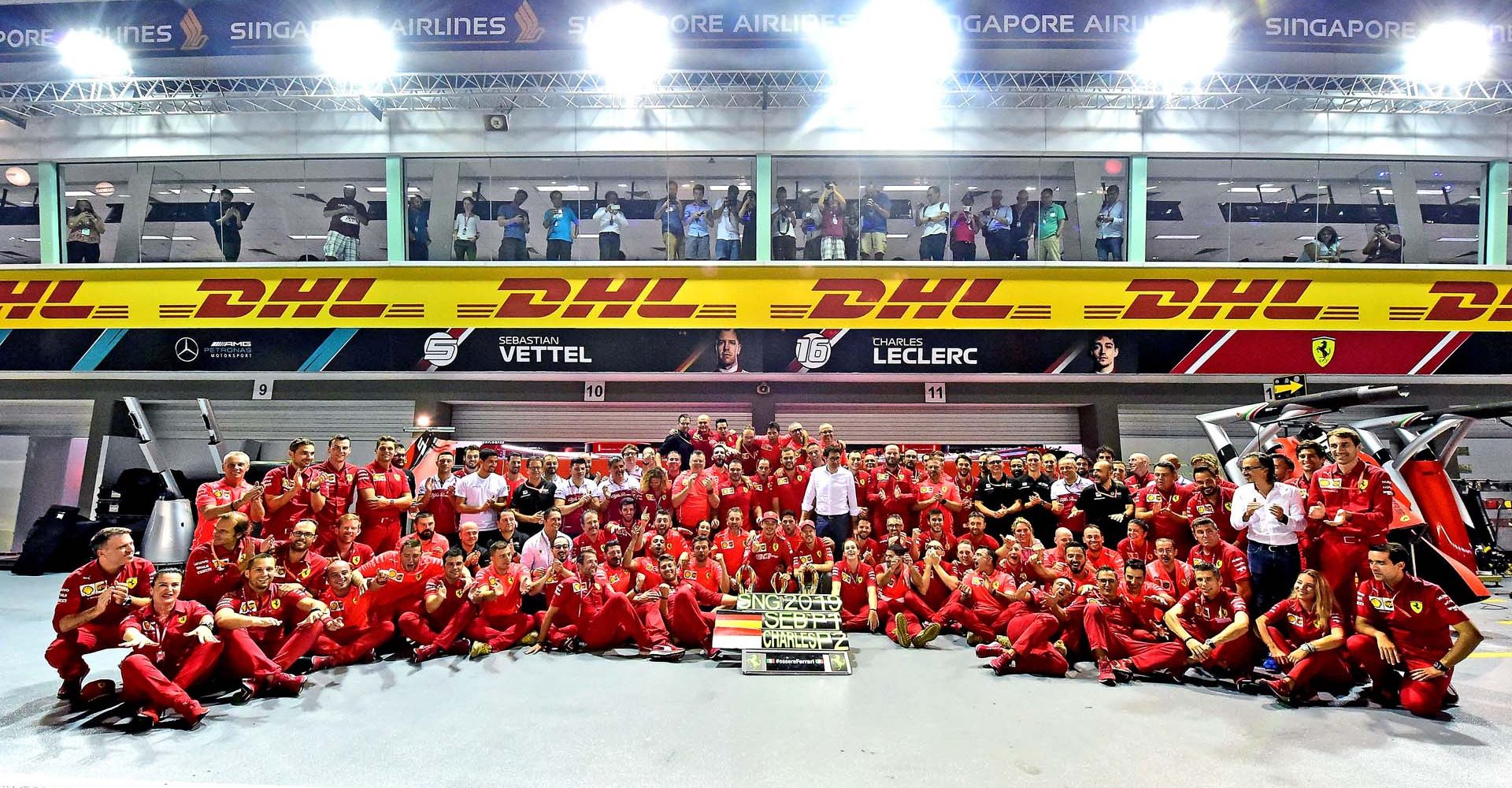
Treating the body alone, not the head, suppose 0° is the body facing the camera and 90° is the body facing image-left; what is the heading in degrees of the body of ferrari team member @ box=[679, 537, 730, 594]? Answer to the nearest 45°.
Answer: approximately 0°

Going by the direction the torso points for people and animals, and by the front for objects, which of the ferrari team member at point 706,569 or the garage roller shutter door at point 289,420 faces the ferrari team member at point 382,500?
the garage roller shutter door

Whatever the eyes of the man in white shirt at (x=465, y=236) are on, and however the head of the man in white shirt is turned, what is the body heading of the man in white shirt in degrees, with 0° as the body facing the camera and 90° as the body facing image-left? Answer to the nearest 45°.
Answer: approximately 0°

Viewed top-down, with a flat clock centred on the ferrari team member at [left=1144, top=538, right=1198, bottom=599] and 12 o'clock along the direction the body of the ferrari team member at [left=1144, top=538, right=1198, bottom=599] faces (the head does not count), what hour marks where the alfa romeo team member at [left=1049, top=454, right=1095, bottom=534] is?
the alfa romeo team member at [left=1049, top=454, right=1095, bottom=534] is roughly at 5 o'clock from the ferrari team member at [left=1144, top=538, right=1198, bottom=599].
